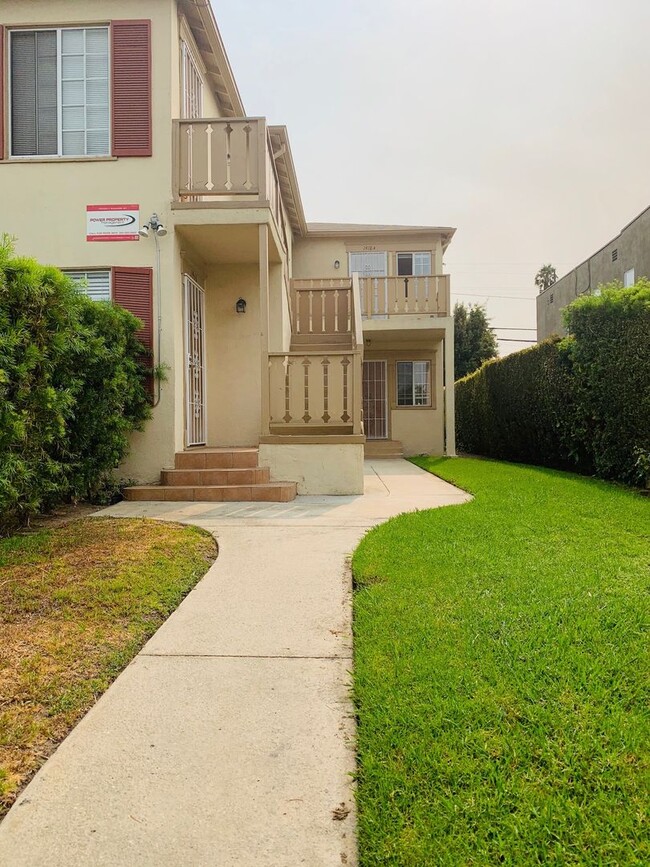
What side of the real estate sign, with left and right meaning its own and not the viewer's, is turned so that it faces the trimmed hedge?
left

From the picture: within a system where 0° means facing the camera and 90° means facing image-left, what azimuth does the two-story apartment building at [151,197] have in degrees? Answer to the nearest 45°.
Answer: approximately 0°

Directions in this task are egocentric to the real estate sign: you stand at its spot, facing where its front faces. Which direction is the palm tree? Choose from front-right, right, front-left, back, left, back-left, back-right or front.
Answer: back-left

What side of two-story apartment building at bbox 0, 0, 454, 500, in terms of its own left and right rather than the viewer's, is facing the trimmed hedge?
left

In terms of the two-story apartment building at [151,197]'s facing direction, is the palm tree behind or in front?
behind

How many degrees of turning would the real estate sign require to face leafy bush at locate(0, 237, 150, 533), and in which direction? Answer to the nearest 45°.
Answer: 0° — it already faces it

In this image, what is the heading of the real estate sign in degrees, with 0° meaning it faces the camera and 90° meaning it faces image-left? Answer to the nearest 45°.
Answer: approximately 0°
